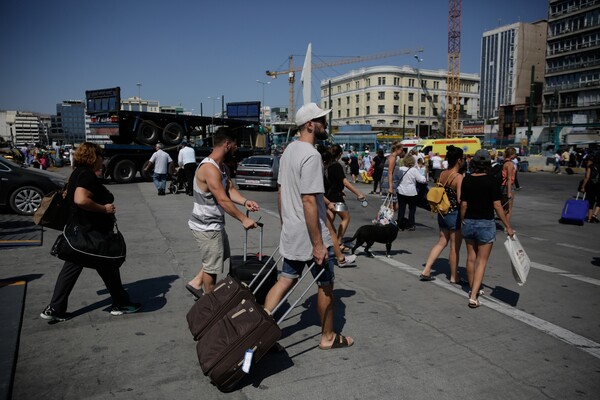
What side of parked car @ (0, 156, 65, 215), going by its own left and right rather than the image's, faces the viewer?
right

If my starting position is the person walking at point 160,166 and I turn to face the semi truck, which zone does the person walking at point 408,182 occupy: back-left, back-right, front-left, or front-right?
back-right

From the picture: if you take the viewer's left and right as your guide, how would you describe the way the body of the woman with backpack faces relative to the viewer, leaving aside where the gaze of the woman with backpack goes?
facing away from the viewer and to the right of the viewer

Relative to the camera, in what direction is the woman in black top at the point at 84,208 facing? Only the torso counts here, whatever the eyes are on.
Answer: to the viewer's right

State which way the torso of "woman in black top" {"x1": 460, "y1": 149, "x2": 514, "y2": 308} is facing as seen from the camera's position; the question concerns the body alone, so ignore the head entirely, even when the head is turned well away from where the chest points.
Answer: away from the camera

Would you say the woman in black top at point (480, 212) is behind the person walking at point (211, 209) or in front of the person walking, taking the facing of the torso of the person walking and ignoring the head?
in front

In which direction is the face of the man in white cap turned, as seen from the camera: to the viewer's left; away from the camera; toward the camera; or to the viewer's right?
to the viewer's right

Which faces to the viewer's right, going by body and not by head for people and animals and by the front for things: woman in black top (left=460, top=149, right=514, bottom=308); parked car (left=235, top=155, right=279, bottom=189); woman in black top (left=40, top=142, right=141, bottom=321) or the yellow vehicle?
woman in black top (left=40, top=142, right=141, bottom=321)
